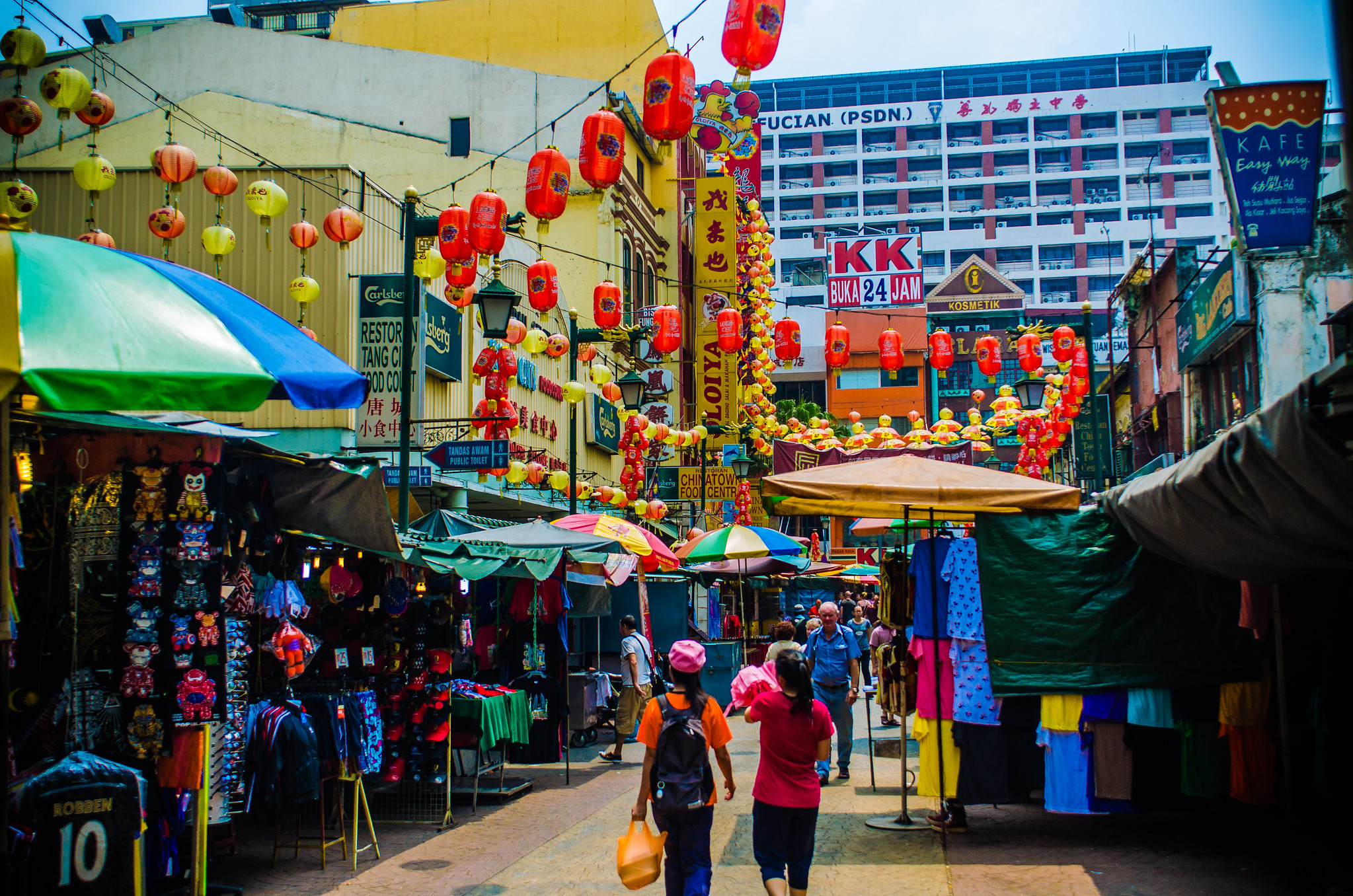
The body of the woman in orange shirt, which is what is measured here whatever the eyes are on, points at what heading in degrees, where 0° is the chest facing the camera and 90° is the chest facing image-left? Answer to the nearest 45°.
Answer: approximately 180°

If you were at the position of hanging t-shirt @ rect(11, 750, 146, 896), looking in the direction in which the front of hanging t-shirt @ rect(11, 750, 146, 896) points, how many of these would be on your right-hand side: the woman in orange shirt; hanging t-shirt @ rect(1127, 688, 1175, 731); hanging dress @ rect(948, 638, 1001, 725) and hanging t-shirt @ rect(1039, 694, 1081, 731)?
4

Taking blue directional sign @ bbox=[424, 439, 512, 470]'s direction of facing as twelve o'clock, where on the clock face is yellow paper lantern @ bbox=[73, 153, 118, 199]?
The yellow paper lantern is roughly at 2 o'clock from the blue directional sign.

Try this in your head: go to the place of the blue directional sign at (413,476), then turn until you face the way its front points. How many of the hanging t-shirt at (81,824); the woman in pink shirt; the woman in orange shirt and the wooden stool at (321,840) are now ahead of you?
4

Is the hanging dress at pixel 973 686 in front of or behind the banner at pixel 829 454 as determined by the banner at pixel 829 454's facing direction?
in front

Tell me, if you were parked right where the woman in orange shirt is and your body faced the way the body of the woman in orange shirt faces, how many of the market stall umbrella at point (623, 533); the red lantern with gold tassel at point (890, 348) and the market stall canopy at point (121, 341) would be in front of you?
2

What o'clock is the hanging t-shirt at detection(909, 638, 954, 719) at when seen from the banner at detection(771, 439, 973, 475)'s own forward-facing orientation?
The hanging t-shirt is roughly at 12 o'clock from the banner.

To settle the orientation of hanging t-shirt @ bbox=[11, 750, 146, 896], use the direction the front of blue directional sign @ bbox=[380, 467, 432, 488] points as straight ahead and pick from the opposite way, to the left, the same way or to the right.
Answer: the opposite way

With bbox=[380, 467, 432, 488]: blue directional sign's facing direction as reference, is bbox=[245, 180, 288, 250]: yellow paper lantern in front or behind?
in front

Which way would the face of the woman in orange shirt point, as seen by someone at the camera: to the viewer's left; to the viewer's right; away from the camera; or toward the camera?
away from the camera

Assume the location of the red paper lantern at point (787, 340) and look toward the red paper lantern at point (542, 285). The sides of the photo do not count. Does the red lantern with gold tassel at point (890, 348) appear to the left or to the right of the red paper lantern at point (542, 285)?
left
